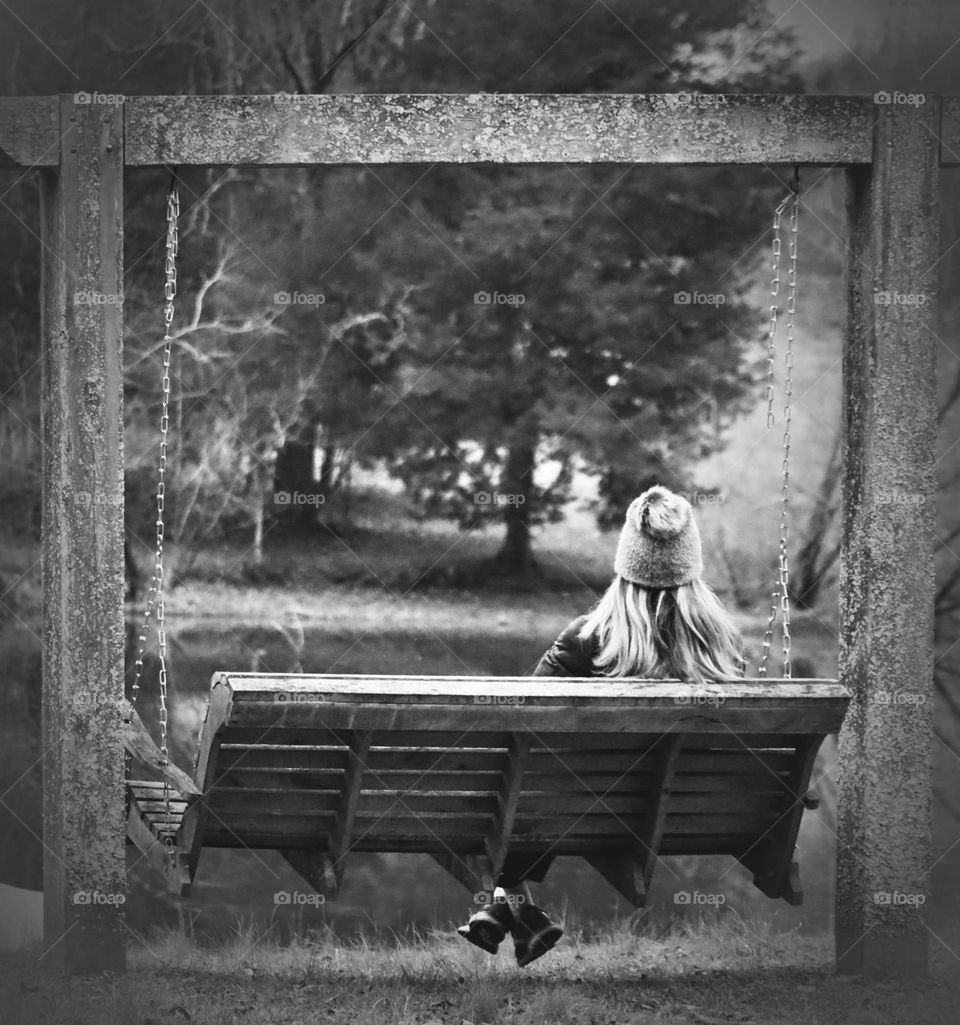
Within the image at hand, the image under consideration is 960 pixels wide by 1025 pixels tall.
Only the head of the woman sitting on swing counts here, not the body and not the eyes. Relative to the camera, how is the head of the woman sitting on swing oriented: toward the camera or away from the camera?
away from the camera

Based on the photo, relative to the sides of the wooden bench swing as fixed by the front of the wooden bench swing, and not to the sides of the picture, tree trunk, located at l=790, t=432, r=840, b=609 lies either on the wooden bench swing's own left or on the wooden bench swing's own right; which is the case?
on the wooden bench swing's own right

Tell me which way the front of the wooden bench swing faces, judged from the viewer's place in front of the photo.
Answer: facing away from the viewer and to the left of the viewer

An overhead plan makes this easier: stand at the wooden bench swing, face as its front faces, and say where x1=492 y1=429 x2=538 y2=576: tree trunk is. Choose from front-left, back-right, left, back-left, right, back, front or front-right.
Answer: front-right

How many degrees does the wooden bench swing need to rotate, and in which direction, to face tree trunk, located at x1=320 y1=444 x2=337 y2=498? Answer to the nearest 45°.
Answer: approximately 45° to its right

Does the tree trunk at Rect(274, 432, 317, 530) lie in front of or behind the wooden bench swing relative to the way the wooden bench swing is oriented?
in front
